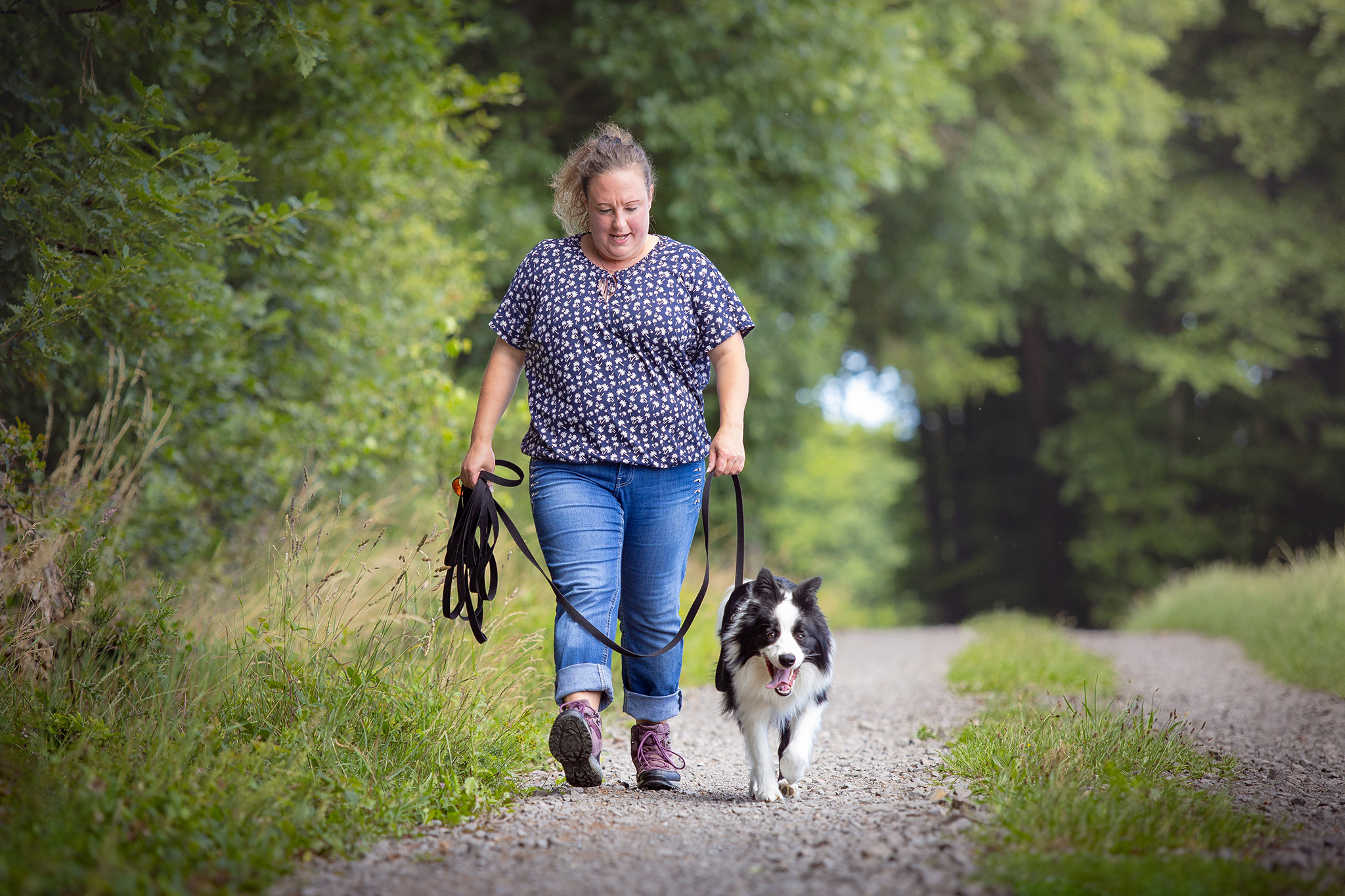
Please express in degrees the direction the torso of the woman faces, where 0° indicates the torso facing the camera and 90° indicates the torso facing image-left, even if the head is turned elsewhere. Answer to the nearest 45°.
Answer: approximately 0°
